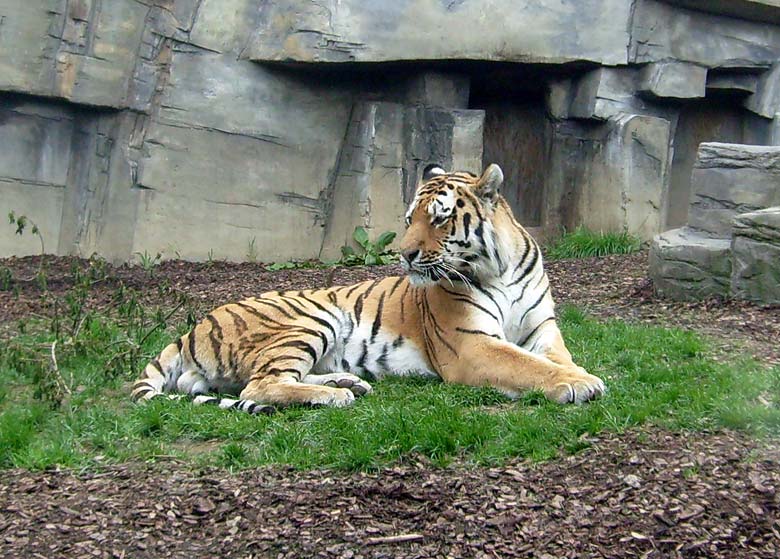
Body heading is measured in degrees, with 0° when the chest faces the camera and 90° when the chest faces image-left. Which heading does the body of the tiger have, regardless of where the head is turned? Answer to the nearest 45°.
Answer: approximately 270°

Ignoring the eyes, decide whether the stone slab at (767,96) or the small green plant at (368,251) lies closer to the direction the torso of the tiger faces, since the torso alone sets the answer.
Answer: the stone slab

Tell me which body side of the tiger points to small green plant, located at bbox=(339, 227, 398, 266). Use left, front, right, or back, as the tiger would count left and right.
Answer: left

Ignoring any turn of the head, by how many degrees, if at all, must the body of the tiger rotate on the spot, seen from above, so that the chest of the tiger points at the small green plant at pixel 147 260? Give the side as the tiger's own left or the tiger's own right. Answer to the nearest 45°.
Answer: approximately 135° to the tiger's own left

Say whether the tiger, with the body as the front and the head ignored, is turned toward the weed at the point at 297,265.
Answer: no

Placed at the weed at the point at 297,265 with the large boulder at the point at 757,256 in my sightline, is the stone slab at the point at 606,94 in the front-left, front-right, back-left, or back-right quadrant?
front-left

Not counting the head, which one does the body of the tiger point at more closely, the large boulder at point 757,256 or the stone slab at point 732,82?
the large boulder

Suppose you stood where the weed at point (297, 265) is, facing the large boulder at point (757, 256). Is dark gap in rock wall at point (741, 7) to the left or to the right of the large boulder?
left

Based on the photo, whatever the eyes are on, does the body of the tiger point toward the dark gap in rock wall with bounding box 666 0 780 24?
no

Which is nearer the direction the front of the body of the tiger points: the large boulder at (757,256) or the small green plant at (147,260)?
the large boulder

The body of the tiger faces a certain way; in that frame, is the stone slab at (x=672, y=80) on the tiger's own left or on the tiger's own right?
on the tiger's own left

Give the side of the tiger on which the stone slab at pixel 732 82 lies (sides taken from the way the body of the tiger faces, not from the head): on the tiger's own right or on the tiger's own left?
on the tiger's own left

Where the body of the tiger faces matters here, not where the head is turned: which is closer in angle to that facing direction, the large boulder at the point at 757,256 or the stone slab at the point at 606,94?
the large boulder

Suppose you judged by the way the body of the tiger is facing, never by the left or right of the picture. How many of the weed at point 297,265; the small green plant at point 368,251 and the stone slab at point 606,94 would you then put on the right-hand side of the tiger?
0
